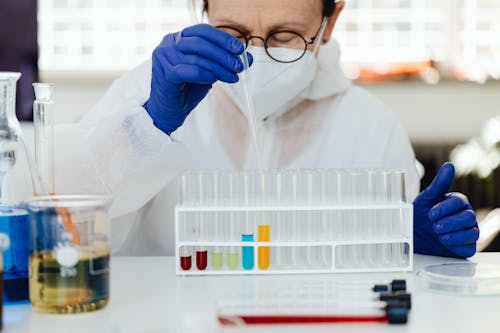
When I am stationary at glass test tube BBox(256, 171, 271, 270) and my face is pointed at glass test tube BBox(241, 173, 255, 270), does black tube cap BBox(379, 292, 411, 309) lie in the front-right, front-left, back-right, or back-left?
back-left

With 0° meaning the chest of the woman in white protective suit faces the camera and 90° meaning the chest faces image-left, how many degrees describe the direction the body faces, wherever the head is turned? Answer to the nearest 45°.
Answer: approximately 0°

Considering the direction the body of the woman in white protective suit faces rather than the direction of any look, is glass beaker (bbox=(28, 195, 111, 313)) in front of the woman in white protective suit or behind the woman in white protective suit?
in front

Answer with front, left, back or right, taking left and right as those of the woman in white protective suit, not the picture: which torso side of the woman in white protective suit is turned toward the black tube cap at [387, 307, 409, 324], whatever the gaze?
front

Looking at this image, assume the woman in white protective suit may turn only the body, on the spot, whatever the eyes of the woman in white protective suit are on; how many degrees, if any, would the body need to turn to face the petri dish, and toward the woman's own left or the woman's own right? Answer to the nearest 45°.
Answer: approximately 45° to the woman's own left
